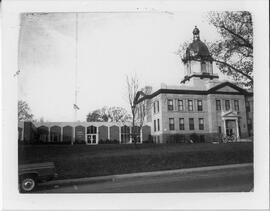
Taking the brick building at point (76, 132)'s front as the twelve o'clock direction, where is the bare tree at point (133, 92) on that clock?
The bare tree is roughly at 9 o'clock from the brick building.

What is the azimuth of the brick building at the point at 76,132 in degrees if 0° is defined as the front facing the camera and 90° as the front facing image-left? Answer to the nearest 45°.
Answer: approximately 0°

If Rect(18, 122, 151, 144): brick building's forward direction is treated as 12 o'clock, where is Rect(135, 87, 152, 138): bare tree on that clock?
The bare tree is roughly at 9 o'clock from the brick building.

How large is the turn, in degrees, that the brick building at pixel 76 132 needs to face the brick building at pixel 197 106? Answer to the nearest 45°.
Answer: approximately 90° to its left
